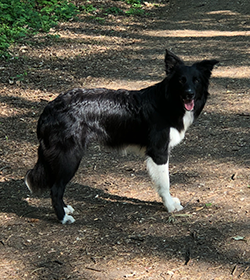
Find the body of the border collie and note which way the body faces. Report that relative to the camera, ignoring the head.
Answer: to the viewer's right
